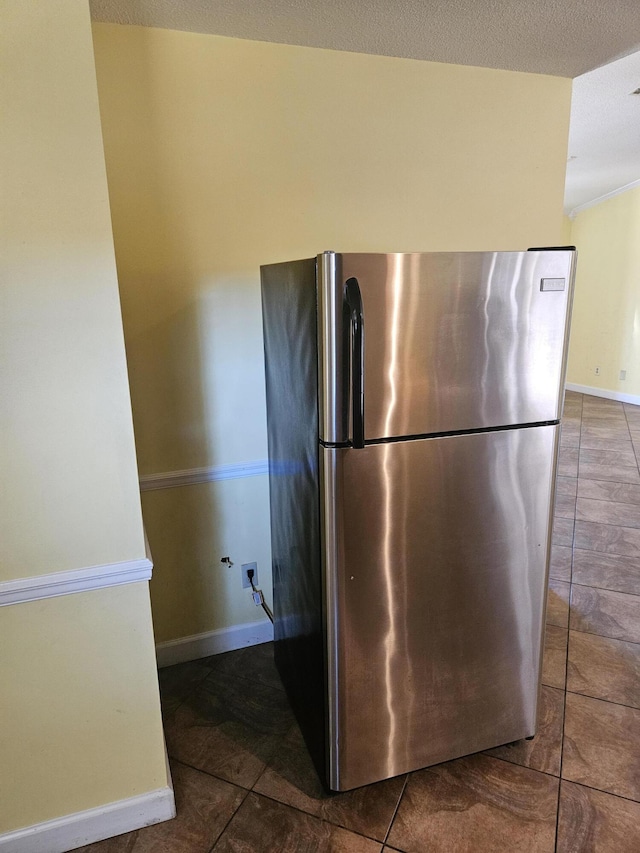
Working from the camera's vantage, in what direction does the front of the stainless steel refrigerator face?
facing the viewer and to the right of the viewer
